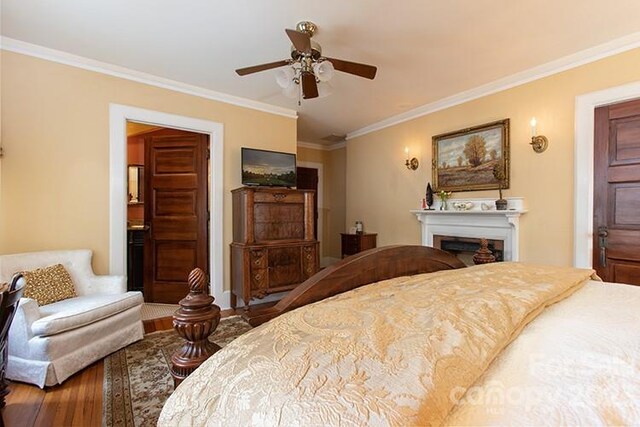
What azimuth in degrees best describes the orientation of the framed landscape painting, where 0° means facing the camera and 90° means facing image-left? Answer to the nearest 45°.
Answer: approximately 45°

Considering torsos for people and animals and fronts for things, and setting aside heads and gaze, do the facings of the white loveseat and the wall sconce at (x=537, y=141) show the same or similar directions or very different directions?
very different directions

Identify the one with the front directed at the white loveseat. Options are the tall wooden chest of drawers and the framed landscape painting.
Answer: the framed landscape painting

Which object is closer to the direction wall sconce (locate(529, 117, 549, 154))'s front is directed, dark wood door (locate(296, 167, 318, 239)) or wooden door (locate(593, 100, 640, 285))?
the dark wood door

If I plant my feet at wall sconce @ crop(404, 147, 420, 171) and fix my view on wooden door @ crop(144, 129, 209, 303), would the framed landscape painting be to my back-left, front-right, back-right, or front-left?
back-left

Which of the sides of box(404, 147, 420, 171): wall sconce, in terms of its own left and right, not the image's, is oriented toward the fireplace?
left

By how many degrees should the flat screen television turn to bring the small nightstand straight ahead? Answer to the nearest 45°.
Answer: approximately 90° to its left

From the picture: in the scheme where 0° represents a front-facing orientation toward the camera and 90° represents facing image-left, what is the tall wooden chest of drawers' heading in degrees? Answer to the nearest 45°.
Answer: approximately 315°

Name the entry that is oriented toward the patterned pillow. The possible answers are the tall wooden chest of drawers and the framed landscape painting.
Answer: the framed landscape painting

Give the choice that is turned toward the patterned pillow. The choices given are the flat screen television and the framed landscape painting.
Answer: the framed landscape painting

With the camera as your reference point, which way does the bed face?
facing away from the viewer and to the left of the viewer

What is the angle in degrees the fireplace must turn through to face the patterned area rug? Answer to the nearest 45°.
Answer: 0° — it already faces it

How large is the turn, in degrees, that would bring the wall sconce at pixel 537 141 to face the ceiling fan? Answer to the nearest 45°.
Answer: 0° — it already faces it

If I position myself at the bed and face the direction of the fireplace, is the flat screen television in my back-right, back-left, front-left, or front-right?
front-left

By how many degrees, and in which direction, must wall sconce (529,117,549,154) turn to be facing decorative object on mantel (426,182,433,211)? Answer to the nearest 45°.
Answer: approximately 45° to its right

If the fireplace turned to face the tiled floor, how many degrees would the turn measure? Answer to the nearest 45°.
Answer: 0° — it already faces it

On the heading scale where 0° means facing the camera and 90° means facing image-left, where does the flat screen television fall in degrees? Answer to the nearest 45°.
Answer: approximately 315°

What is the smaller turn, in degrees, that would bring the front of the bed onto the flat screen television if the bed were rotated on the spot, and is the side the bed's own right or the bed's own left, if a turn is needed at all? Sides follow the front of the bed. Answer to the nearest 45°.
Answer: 0° — it already faces it
